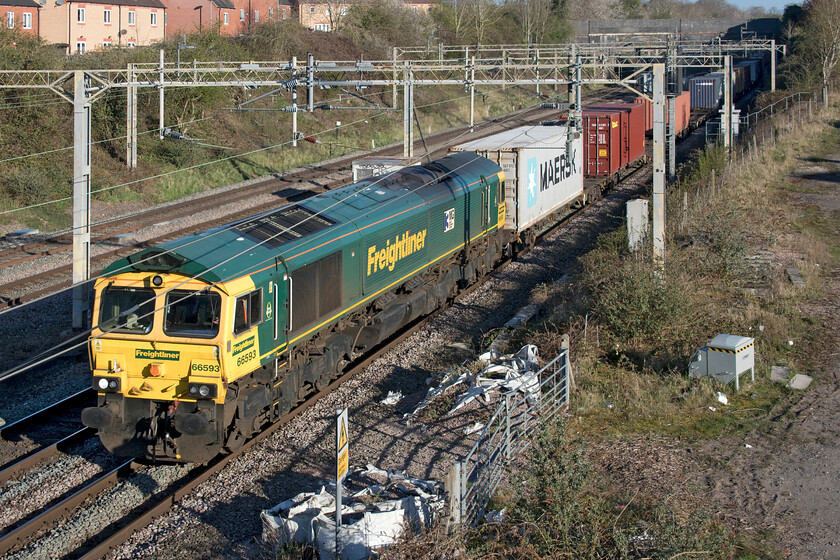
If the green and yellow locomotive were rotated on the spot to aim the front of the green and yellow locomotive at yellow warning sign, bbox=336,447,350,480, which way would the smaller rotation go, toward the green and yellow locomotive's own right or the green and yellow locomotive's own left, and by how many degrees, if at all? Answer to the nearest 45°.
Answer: approximately 45° to the green and yellow locomotive's own left

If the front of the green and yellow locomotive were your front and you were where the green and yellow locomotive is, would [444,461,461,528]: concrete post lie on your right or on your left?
on your left

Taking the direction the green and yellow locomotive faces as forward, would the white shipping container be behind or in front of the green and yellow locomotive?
behind

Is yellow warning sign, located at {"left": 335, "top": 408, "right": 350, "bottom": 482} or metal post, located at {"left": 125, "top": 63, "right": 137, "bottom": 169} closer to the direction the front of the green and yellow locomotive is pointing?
the yellow warning sign

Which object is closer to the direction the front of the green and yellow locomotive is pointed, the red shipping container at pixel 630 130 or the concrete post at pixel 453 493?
the concrete post

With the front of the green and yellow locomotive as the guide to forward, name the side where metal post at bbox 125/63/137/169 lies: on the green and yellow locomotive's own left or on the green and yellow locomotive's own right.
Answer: on the green and yellow locomotive's own right

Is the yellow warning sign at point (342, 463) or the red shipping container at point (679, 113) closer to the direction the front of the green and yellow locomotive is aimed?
the yellow warning sign

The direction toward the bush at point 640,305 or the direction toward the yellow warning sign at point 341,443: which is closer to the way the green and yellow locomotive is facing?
the yellow warning sign

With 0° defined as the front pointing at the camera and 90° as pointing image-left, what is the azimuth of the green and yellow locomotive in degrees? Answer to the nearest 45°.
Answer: approximately 45°
